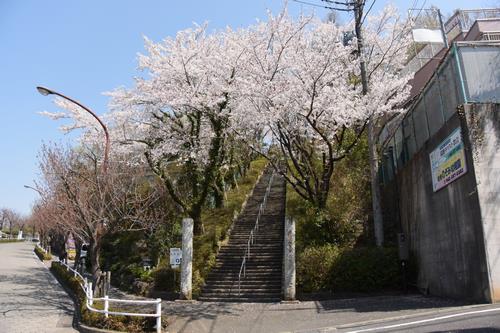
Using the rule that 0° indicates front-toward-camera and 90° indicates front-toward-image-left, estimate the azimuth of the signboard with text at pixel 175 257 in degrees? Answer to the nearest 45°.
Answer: approximately 0°

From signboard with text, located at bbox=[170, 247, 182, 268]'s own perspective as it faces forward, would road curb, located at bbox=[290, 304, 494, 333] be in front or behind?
in front

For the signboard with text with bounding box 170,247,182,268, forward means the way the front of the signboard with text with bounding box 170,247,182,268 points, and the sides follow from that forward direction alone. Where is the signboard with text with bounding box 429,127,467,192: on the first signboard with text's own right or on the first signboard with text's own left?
on the first signboard with text's own left

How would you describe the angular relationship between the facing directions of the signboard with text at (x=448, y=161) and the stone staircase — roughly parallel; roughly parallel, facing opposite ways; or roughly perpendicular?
roughly perpendicular

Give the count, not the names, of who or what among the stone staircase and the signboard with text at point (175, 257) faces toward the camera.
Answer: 2

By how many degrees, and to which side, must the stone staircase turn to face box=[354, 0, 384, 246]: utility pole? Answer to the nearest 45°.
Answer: approximately 45° to its left

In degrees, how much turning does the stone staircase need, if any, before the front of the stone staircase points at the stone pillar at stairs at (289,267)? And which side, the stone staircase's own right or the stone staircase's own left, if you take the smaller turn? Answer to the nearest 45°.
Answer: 0° — it already faces it

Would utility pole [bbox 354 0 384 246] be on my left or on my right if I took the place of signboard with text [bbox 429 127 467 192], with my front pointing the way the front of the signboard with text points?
on my right
